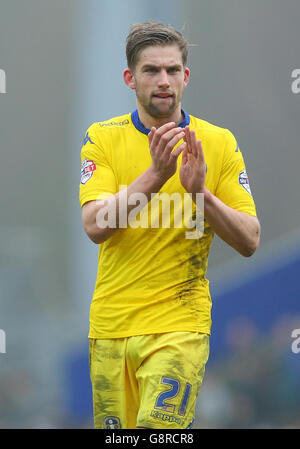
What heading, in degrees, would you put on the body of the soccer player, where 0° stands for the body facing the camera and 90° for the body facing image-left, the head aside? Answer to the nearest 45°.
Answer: approximately 0°
